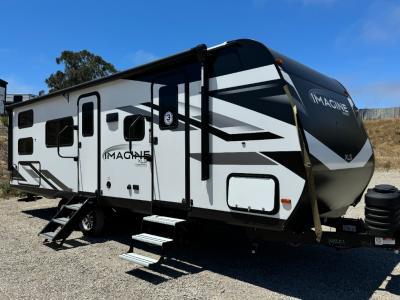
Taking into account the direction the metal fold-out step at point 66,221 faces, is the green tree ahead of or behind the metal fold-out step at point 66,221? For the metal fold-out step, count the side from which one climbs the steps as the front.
behind

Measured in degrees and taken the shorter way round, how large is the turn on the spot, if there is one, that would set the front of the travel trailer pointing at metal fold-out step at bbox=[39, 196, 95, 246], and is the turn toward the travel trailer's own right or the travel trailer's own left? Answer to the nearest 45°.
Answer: approximately 180°

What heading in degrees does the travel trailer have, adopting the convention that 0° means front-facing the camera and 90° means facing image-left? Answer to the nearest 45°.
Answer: approximately 315°

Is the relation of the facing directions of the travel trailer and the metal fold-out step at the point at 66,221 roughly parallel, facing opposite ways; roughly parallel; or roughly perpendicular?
roughly perpendicular

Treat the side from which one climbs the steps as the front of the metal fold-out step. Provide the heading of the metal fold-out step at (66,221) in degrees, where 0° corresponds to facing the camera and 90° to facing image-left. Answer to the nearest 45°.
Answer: approximately 45°
